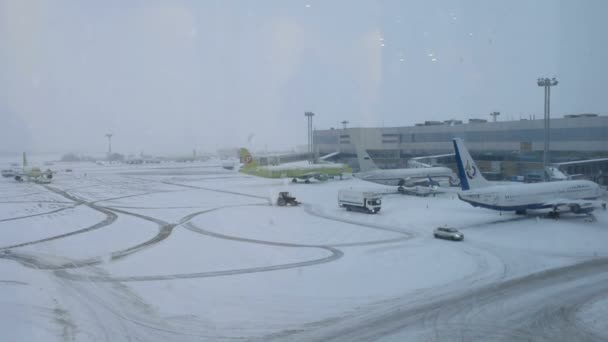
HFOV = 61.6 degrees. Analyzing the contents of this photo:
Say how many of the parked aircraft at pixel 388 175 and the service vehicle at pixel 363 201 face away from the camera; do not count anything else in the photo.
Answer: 0

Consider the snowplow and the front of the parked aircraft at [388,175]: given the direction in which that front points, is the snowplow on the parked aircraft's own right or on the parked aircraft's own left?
on the parked aircraft's own right

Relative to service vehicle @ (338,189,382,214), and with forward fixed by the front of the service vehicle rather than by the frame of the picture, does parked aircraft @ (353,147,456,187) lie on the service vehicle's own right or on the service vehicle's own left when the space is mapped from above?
on the service vehicle's own left

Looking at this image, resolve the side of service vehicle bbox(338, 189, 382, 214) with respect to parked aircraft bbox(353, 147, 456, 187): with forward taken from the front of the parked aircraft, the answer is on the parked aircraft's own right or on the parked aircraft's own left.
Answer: on the parked aircraft's own right

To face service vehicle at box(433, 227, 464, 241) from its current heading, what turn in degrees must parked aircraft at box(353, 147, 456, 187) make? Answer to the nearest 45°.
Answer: approximately 90° to its right

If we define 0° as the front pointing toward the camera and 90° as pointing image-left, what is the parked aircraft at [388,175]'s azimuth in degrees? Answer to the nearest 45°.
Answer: approximately 270°

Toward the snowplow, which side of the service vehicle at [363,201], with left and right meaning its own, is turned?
back

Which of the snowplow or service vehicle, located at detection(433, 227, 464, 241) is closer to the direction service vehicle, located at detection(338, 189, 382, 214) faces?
the service vehicle

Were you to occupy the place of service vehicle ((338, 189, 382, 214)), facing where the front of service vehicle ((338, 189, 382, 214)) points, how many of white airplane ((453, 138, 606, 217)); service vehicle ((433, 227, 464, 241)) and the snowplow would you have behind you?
1

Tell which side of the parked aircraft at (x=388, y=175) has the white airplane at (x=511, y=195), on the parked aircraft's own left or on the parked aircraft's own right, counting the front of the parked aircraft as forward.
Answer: on the parked aircraft's own right
